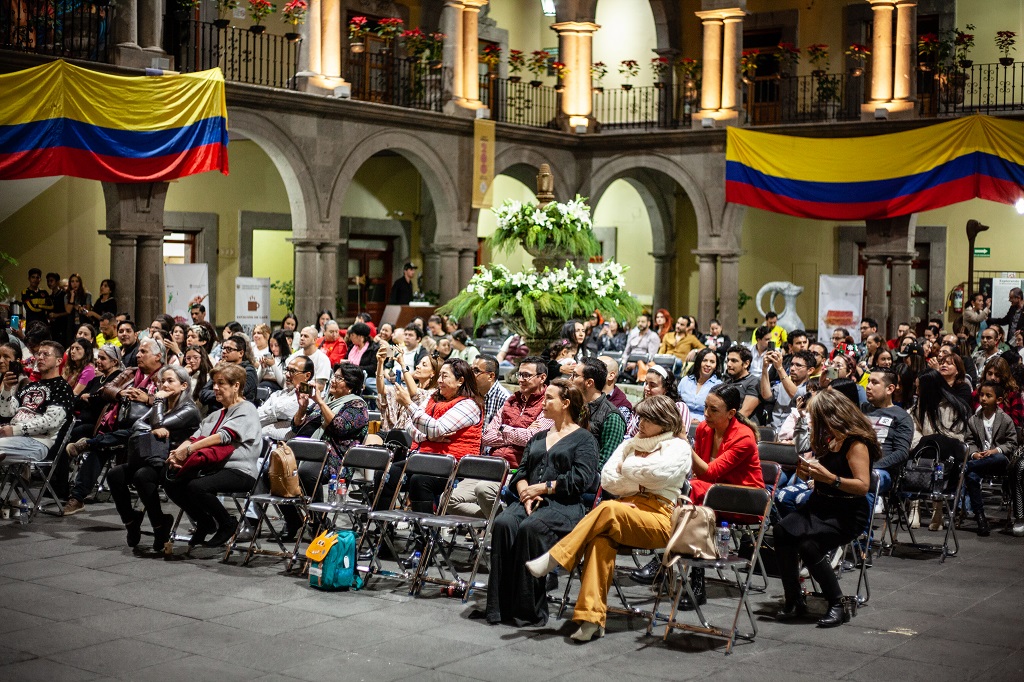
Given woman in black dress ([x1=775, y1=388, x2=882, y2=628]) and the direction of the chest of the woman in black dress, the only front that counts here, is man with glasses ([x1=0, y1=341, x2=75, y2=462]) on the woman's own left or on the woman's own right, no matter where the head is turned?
on the woman's own right

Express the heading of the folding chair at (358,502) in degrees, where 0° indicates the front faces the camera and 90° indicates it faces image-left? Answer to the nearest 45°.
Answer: approximately 45°

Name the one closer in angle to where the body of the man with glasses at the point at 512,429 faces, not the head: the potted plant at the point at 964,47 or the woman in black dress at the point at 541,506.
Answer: the woman in black dress

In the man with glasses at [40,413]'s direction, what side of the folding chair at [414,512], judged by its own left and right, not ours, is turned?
right

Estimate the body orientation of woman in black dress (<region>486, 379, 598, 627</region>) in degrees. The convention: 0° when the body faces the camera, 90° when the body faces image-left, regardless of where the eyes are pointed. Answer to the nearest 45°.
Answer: approximately 45°

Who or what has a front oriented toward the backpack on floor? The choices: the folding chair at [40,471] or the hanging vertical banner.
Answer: the hanging vertical banner

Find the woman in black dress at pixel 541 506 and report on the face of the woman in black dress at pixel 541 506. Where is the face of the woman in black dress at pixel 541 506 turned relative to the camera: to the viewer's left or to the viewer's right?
to the viewer's left

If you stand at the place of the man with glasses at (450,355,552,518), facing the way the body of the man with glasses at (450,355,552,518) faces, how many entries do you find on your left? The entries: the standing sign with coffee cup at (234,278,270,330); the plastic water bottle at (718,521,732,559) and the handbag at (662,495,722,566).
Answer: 2

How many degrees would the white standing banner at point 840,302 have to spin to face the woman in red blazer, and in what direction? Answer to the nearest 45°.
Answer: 0° — it already faces them

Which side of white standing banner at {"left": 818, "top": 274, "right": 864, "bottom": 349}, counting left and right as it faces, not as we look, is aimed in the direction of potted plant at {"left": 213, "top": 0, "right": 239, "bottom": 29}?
right

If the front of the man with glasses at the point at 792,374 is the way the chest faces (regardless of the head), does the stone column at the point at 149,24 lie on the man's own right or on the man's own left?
on the man's own right

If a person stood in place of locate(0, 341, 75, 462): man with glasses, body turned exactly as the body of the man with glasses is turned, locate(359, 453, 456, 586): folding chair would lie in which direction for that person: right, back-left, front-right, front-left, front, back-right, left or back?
left
